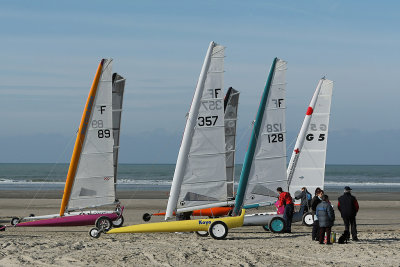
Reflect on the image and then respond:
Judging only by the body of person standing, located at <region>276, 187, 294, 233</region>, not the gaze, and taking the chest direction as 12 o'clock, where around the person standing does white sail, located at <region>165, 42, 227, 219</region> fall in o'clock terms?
The white sail is roughly at 11 o'clock from the person standing.

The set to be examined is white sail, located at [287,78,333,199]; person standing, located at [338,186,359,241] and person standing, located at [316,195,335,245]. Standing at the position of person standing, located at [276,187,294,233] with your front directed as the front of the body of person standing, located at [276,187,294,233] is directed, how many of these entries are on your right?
1

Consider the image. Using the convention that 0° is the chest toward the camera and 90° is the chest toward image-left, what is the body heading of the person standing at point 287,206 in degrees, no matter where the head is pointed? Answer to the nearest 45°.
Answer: approximately 90°

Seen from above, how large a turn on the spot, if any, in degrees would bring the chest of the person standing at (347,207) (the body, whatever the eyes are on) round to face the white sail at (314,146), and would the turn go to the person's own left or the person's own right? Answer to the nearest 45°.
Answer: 0° — they already face it

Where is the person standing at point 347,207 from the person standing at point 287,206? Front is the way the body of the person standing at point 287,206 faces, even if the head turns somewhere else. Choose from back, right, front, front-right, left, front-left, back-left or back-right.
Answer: back-left

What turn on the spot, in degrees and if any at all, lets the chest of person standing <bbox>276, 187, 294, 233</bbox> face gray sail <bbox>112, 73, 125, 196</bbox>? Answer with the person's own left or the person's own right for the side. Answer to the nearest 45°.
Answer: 0° — they already face it

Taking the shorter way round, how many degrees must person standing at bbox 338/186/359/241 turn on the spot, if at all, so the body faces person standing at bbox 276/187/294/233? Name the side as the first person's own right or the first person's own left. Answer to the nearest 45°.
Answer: approximately 45° to the first person's own left
